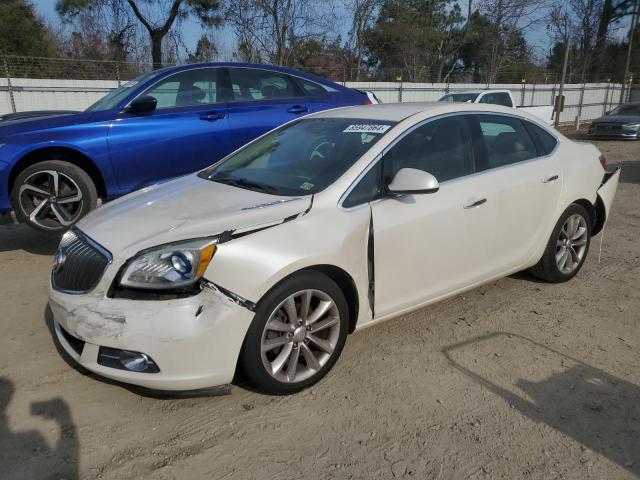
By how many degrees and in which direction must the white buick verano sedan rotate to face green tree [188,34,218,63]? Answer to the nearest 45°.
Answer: approximately 135° to its right

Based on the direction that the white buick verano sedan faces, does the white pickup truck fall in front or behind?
behind

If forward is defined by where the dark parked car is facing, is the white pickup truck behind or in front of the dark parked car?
in front

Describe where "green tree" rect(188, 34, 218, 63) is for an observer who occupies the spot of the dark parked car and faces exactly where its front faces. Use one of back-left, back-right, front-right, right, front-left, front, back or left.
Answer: front-right

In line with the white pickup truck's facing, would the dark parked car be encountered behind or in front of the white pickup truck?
behind

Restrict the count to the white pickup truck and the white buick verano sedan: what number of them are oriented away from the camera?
0

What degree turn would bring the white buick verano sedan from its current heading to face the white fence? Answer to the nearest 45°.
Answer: approximately 135° to its right

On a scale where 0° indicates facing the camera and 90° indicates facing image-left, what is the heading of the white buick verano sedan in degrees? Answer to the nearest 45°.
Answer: approximately 45°

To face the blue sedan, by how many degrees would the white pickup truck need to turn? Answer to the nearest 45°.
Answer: approximately 45° to its left
